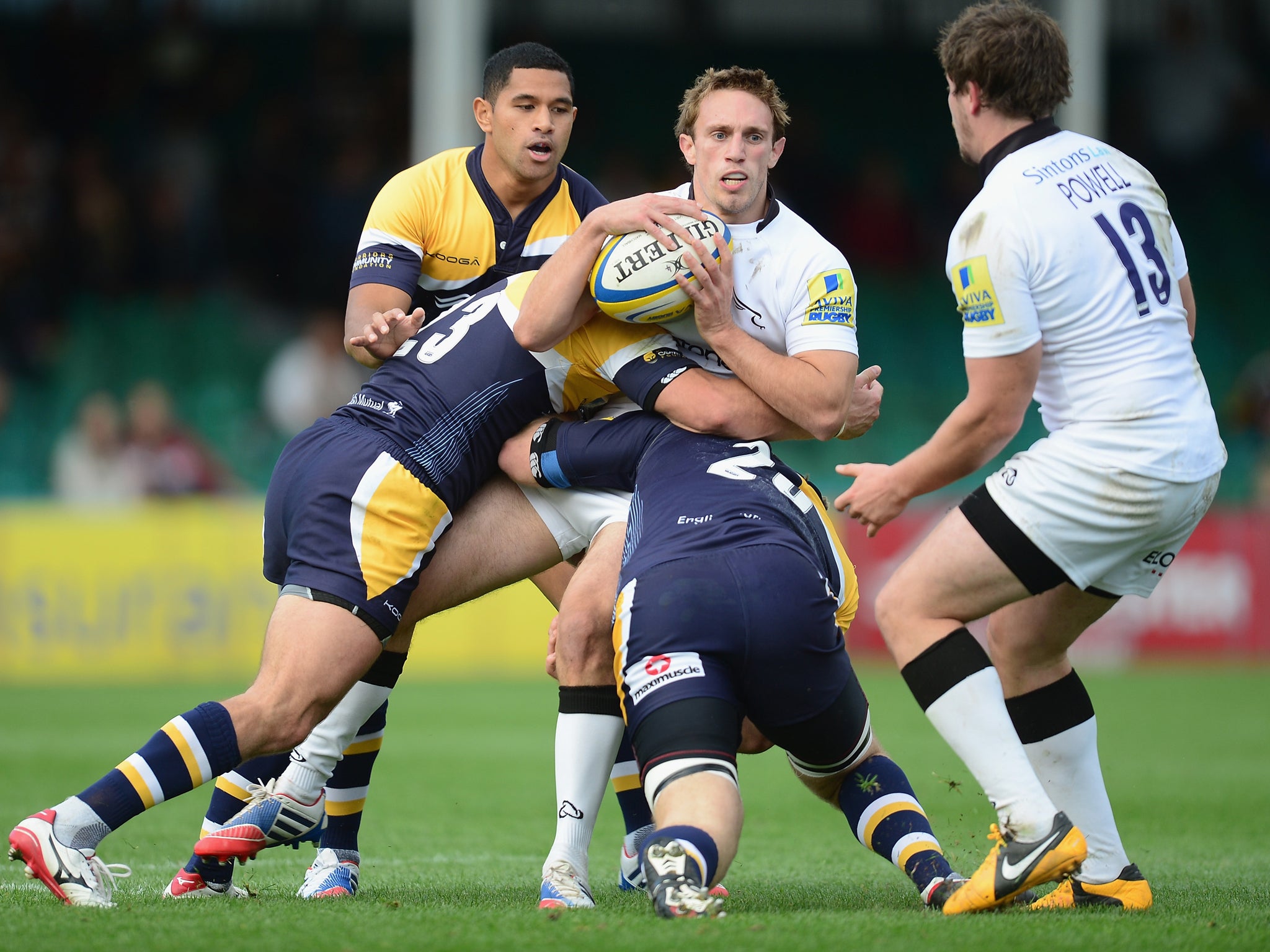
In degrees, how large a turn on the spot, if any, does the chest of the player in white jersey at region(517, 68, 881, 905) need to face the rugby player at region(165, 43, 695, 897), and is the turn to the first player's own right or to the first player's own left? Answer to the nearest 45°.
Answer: approximately 90° to the first player's own right

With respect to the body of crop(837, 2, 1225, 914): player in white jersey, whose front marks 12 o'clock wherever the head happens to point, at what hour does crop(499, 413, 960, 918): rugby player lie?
The rugby player is roughly at 10 o'clock from the player in white jersey.

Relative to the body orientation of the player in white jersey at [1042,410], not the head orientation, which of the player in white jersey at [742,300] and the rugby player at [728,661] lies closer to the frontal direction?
the player in white jersey

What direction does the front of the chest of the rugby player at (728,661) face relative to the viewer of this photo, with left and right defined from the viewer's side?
facing away from the viewer

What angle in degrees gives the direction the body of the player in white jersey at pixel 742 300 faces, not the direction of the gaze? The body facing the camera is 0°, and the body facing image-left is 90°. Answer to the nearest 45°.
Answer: approximately 45°

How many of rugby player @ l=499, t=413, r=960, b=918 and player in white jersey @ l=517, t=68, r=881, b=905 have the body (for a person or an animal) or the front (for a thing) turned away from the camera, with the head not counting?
1

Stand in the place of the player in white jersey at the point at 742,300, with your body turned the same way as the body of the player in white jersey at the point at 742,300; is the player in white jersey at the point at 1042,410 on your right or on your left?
on your left

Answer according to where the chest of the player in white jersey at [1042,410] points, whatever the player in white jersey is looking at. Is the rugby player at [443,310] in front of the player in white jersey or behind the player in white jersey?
in front

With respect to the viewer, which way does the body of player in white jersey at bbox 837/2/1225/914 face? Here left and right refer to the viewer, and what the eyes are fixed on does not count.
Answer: facing away from the viewer and to the left of the viewer

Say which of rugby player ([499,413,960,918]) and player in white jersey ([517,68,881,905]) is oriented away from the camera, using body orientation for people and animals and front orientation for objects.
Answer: the rugby player
